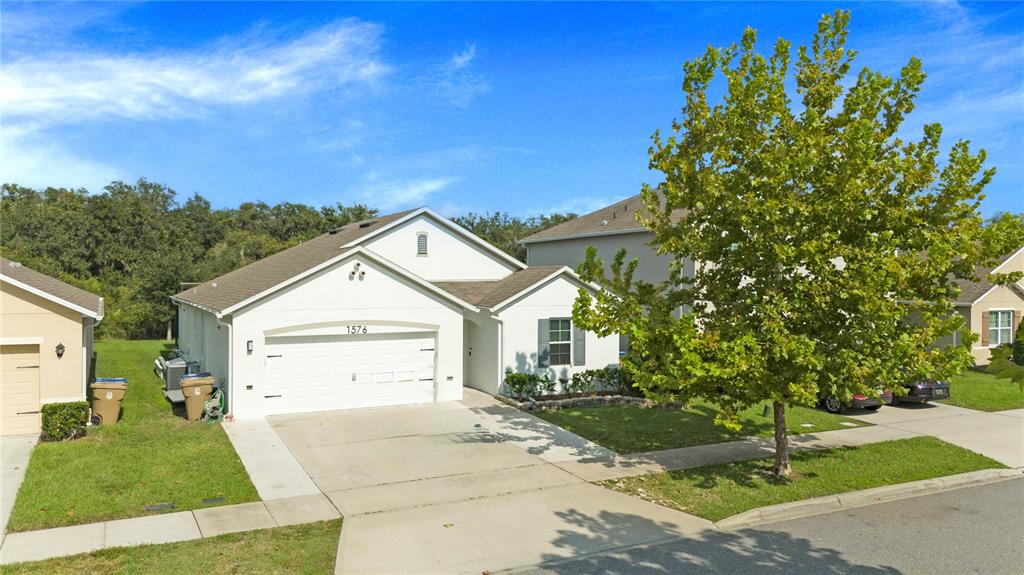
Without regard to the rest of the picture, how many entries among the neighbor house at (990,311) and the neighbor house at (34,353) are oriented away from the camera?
0

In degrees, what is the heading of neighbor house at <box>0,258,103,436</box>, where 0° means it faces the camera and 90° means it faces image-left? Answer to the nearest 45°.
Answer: approximately 0°

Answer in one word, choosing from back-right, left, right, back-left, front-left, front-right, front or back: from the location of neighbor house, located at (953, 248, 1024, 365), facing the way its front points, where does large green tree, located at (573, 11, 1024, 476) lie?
front-right

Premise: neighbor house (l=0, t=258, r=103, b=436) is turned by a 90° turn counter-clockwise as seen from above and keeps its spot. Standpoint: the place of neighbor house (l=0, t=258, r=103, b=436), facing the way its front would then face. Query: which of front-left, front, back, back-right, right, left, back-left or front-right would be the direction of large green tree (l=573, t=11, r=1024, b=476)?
front-right

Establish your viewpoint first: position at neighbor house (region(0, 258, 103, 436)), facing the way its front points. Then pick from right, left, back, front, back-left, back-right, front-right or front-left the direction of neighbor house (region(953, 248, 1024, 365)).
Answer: left

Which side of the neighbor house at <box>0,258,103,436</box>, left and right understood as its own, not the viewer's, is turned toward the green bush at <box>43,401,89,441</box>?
front

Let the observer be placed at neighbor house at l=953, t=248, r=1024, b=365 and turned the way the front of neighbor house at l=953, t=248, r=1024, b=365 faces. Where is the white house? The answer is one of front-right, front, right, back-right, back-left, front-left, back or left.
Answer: right

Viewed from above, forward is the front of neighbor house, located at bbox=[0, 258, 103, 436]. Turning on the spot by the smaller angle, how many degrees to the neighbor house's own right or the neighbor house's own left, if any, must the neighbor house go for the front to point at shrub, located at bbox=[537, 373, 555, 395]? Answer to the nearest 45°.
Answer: approximately 90° to the neighbor house's own left

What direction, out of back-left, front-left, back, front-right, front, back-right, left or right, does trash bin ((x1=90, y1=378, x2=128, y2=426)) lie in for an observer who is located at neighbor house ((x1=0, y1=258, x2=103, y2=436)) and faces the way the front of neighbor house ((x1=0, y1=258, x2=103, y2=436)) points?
left

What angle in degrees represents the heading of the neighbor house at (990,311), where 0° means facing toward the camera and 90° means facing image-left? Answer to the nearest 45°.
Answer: approximately 315°

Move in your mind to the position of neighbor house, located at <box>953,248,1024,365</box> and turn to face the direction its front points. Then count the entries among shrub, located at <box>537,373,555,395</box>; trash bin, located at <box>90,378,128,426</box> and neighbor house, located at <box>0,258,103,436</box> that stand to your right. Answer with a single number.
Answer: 3

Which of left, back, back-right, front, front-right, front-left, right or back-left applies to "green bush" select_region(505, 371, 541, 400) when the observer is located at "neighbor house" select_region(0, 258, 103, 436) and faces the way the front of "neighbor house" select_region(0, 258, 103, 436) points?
left
